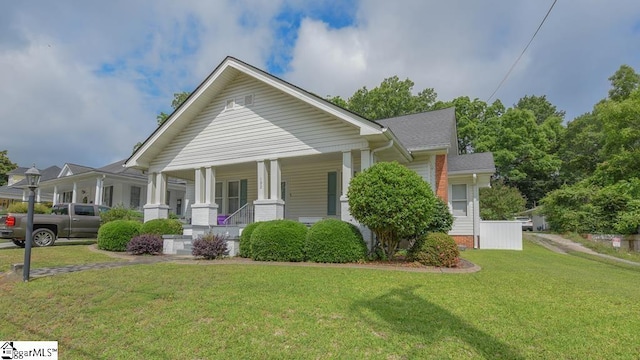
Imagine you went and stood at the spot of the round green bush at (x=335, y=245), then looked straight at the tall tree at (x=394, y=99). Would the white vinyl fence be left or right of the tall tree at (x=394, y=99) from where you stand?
right

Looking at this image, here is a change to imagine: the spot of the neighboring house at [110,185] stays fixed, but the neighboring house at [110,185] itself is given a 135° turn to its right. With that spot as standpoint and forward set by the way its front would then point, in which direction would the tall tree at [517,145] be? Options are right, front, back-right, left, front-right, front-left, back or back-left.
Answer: right

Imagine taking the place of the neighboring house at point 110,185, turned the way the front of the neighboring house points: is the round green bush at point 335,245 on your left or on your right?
on your left

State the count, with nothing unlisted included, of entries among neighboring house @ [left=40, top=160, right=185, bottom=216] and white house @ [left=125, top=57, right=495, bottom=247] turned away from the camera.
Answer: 0

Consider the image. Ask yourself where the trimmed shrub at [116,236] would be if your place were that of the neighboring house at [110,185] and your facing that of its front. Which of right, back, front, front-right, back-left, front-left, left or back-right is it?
front-left

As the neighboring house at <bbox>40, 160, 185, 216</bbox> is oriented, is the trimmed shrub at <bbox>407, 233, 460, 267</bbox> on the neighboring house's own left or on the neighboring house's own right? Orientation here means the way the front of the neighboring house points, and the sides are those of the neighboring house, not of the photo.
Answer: on the neighboring house's own left

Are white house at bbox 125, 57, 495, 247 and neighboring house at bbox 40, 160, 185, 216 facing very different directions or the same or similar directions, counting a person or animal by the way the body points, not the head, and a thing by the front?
same or similar directions

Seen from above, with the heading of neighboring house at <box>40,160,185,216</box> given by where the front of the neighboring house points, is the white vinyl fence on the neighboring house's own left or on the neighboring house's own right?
on the neighboring house's own left

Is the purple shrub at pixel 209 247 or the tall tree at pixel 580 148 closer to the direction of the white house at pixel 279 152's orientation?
the purple shrub

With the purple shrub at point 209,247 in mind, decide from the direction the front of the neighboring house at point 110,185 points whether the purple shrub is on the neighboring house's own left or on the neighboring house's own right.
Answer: on the neighboring house's own left

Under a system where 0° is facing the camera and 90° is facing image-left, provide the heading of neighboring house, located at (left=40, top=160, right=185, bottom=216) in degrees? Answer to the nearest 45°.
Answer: approximately 45°

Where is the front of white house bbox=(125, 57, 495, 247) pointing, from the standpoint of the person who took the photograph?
facing the viewer and to the left of the viewer

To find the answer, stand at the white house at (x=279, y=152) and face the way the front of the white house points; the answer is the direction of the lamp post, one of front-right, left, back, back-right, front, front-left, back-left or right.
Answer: front
